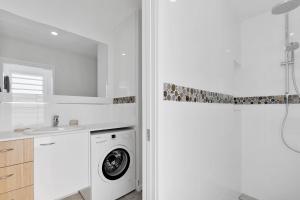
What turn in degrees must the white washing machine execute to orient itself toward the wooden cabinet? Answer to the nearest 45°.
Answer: approximately 90° to its right

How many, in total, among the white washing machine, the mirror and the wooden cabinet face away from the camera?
0

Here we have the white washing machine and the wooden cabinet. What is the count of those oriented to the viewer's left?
0

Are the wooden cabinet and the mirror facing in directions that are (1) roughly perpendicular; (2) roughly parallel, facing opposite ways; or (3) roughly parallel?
roughly parallel

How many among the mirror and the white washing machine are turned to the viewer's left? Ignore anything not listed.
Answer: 0

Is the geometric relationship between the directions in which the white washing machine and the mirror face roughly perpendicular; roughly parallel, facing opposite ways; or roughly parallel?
roughly parallel

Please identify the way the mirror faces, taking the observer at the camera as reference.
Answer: facing the viewer and to the right of the viewer

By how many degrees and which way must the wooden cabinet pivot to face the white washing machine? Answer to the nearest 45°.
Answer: approximately 45° to its left

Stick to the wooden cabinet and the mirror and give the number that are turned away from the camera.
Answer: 0
